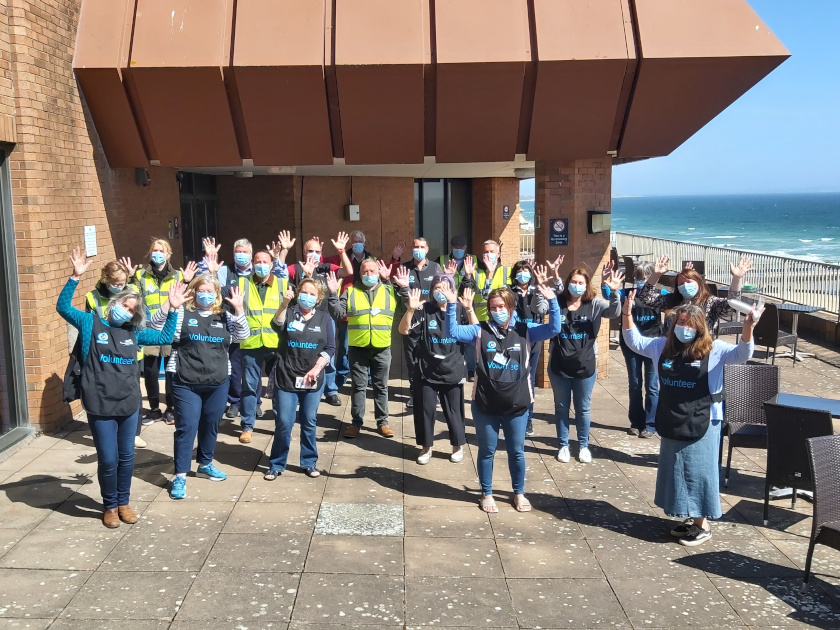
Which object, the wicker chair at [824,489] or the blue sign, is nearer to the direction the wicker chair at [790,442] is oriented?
the blue sign

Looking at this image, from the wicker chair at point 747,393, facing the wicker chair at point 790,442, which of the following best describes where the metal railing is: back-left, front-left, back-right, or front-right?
back-left

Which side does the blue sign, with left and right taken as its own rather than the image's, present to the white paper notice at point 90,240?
right

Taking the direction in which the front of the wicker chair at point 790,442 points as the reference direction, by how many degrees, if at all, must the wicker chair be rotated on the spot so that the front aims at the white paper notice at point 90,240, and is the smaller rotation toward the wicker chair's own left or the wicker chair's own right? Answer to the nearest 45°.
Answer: approximately 135° to the wicker chair's own left

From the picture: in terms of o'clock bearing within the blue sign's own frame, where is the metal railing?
The metal railing is roughly at 7 o'clock from the blue sign.

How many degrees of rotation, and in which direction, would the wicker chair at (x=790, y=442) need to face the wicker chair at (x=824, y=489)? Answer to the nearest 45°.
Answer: approximately 135° to its right

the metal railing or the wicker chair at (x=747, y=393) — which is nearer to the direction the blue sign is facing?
the wicker chair

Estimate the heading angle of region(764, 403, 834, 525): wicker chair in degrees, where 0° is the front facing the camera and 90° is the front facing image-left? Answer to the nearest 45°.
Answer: approximately 225°

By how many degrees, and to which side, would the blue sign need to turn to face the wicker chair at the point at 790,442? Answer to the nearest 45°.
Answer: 0° — it already faces it

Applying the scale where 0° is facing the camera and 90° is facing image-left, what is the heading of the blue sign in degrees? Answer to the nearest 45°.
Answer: approximately 0°

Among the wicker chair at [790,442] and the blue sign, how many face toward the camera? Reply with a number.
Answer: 1
